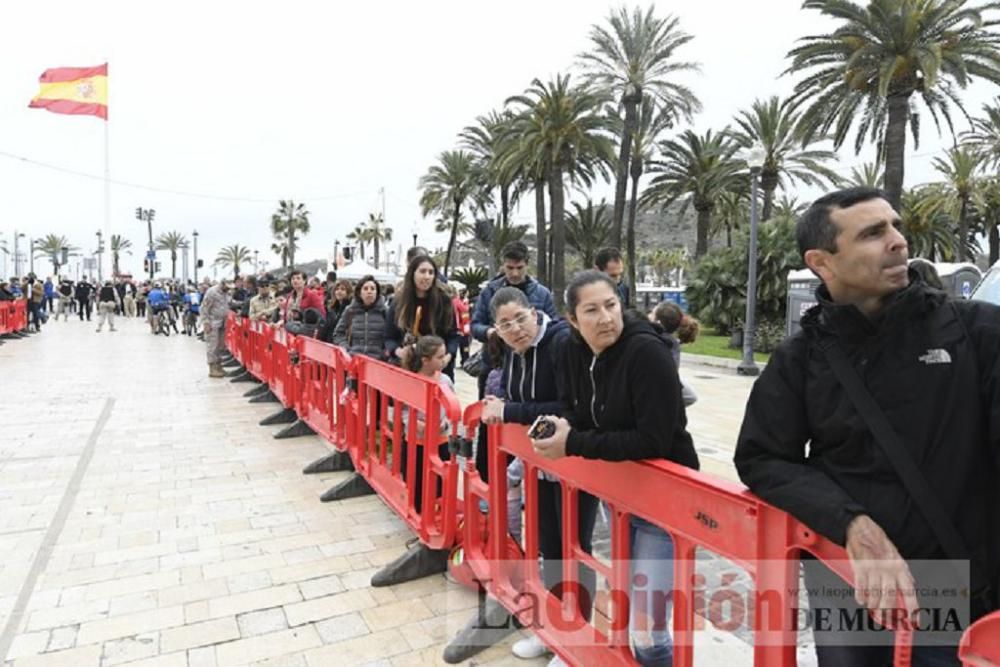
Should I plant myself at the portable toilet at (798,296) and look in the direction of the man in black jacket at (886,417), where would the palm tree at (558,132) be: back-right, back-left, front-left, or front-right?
back-right

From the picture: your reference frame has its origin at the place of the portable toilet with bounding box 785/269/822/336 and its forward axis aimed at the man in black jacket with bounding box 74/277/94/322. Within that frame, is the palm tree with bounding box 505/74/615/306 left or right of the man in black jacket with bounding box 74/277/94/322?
right

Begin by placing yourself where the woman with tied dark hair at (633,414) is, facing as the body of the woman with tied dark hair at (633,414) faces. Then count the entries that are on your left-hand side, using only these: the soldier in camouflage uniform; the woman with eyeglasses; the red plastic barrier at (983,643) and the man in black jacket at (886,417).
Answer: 2

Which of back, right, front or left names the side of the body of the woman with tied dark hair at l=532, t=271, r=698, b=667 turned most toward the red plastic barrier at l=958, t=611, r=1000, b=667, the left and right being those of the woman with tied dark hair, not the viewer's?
left

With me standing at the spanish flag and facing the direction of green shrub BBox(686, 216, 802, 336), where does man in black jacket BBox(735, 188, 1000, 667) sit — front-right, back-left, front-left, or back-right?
front-right

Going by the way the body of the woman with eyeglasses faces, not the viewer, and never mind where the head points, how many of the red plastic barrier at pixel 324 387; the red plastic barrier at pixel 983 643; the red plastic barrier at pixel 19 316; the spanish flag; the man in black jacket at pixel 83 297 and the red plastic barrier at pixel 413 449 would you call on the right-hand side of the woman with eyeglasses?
5

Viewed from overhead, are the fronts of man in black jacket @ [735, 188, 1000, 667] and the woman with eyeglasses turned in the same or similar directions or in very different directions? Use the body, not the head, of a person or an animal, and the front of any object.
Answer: same or similar directions

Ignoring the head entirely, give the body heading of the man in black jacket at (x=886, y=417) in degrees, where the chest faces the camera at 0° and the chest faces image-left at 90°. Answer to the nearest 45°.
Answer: approximately 0°

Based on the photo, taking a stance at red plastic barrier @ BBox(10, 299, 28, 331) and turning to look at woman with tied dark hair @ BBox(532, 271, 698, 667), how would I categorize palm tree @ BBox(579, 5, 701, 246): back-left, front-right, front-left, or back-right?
front-left
